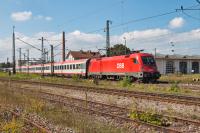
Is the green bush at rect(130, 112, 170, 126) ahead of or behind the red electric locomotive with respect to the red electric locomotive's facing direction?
ahead

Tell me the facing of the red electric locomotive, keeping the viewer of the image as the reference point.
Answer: facing the viewer and to the right of the viewer

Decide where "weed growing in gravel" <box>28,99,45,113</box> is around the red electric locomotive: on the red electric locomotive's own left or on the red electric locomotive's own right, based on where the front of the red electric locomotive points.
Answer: on the red electric locomotive's own right
